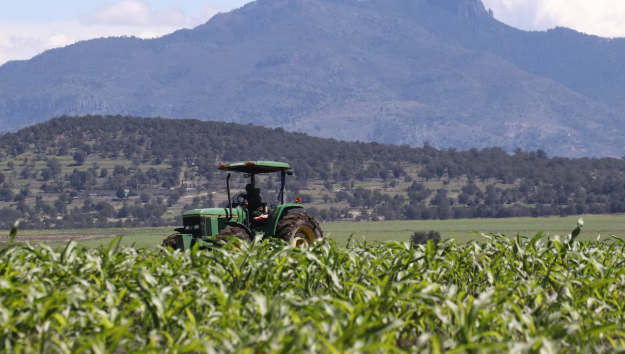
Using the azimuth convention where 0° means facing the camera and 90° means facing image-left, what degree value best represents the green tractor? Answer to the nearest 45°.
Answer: approximately 45°
